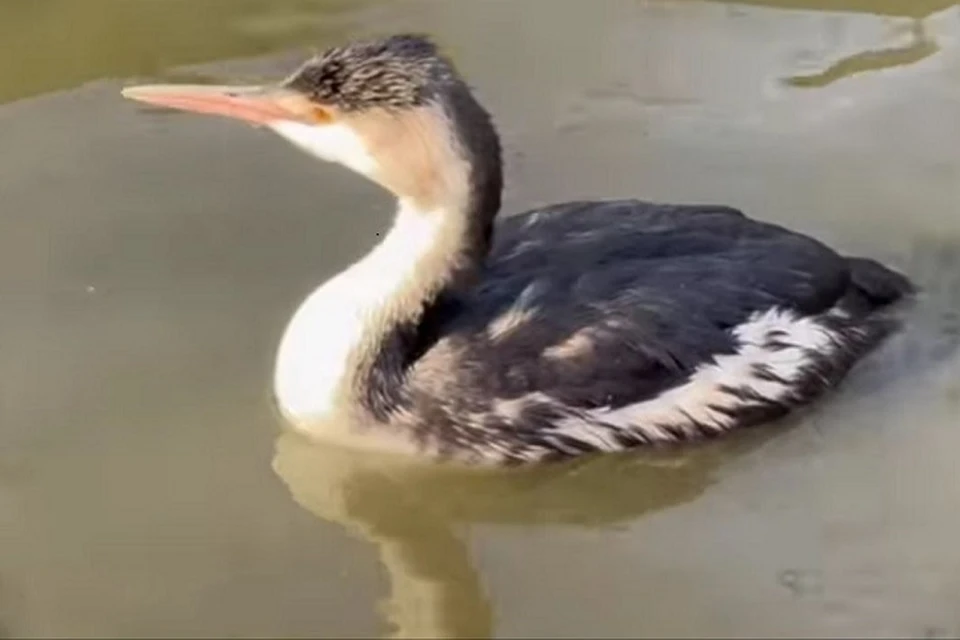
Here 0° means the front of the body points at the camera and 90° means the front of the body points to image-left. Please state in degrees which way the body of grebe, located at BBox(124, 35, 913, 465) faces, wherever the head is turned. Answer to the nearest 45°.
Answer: approximately 90°
